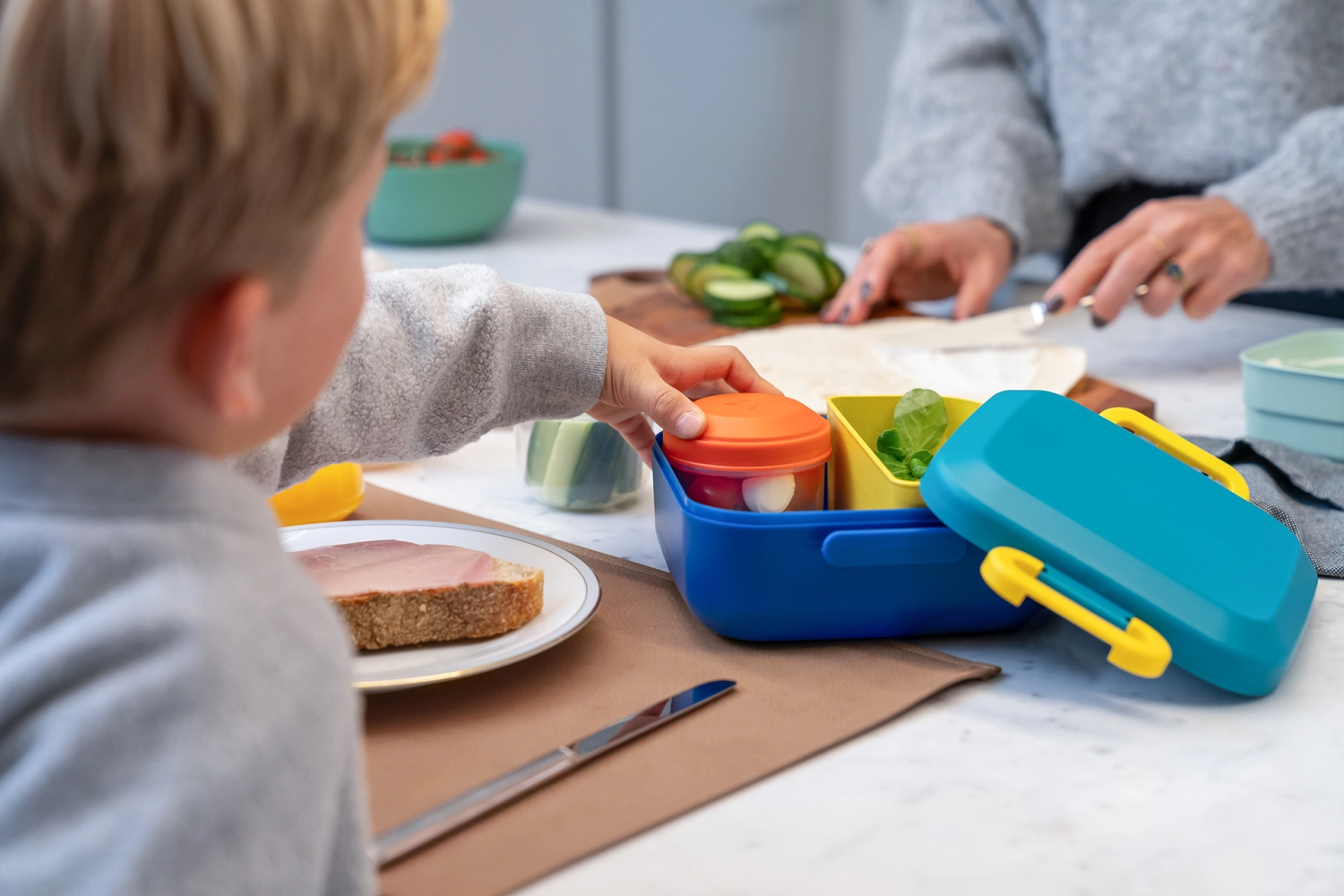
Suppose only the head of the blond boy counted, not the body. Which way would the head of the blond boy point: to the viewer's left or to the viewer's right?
to the viewer's right

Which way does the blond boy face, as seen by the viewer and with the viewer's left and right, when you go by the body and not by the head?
facing away from the viewer and to the right of the viewer
